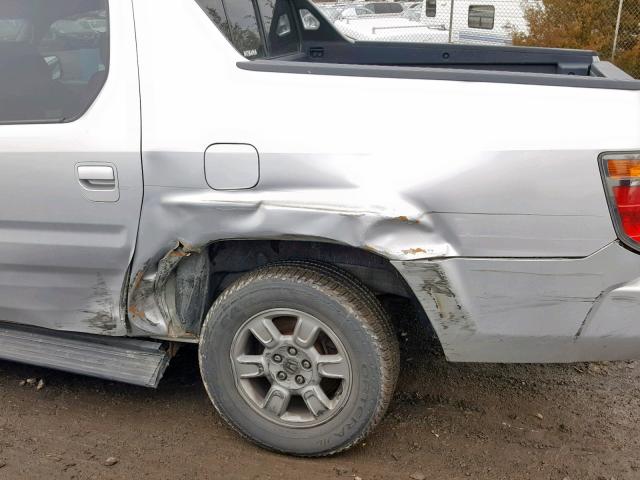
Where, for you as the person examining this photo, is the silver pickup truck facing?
facing to the left of the viewer

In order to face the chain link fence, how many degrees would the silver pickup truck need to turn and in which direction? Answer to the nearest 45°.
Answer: approximately 135° to its right
